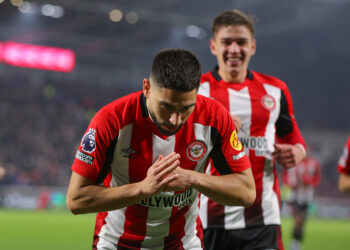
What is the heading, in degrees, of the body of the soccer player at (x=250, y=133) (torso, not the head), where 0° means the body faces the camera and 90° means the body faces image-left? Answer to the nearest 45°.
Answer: approximately 0°

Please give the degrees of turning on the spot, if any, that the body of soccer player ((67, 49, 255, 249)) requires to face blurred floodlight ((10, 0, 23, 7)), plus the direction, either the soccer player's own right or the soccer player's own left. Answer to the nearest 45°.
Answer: approximately 180°
